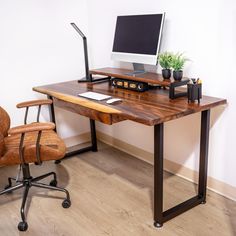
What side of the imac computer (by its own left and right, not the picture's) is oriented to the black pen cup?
left

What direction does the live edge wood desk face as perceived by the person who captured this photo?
facing the viewer and to the left of the viewer

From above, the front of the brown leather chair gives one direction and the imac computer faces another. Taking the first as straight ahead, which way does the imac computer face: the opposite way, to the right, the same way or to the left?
the opposite way

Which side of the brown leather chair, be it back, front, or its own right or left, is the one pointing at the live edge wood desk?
front

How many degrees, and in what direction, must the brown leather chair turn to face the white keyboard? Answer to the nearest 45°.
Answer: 0° — it already faces it

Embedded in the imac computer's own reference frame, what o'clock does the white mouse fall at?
The white mouse is roughly at 11 o'clock from the imac computer.

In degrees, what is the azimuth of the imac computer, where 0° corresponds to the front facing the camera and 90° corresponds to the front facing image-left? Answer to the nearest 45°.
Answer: approximately 45°

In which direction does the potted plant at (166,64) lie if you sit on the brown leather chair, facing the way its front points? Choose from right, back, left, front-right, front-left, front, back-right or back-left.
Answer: front

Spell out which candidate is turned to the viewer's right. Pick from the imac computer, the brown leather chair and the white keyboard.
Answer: the brown leather chair

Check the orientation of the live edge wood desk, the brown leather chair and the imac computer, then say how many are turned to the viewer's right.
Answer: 1

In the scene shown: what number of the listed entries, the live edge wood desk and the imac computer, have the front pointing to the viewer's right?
0

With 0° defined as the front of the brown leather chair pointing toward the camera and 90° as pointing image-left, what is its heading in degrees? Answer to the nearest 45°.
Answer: approximately 270°
